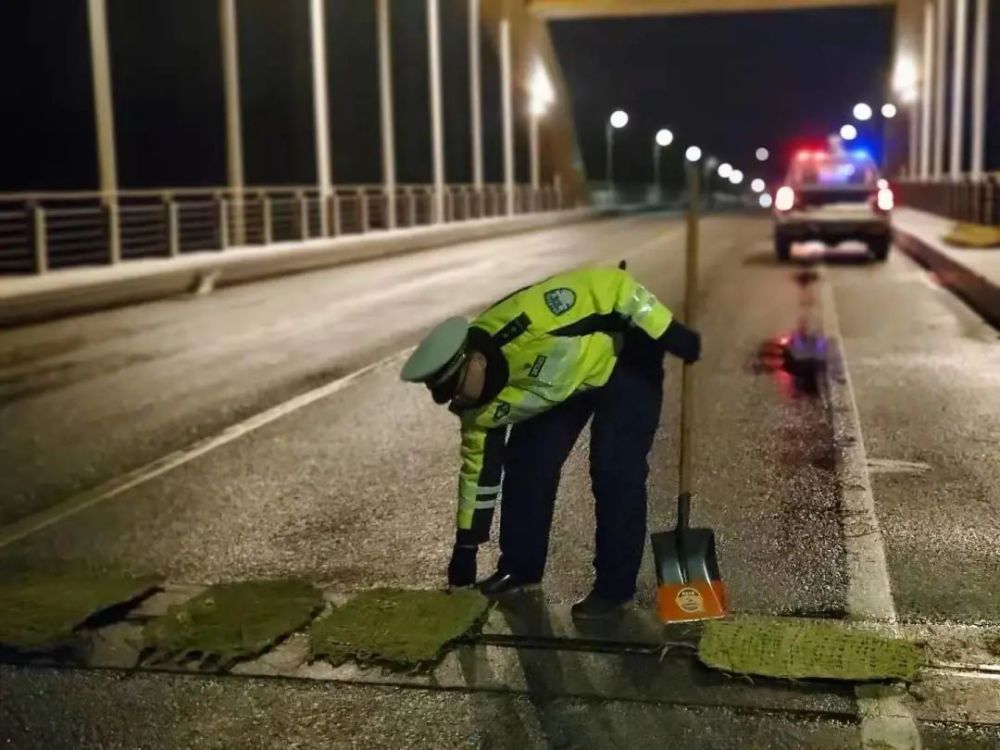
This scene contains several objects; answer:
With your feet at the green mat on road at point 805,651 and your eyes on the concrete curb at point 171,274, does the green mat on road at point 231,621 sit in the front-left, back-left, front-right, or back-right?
front-left

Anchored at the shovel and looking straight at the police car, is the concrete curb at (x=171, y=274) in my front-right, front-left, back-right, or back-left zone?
front-left

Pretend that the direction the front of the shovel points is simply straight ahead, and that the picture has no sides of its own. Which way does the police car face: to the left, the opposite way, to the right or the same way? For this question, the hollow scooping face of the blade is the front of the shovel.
the opposite way

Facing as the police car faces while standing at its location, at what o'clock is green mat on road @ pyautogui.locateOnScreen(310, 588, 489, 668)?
The green mat on road is roughly at 6 o'clock from the police car.

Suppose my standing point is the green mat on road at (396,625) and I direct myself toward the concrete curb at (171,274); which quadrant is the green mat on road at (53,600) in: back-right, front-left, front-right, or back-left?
front-left

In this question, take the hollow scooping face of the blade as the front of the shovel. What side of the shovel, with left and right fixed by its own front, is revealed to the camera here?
front

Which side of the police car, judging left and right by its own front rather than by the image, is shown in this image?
back

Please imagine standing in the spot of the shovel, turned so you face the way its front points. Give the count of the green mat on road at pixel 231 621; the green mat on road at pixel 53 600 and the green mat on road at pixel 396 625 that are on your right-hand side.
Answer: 3

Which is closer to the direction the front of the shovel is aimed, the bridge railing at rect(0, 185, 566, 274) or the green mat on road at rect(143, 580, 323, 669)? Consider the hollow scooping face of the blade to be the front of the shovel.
the green mat on road
